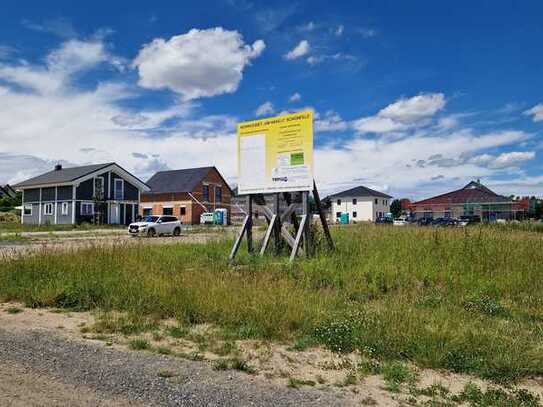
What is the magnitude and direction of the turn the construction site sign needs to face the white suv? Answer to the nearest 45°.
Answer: approximately 135° to its right

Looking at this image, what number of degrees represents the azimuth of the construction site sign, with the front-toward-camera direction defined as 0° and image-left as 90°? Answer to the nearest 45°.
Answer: approximately 45°

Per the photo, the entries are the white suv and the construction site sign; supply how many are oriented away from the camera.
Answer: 0

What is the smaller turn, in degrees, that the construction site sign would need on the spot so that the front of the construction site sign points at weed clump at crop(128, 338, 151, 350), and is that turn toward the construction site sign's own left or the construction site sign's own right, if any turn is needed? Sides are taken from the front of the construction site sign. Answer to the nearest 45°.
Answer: approximately 45° to the construction site sign's own left

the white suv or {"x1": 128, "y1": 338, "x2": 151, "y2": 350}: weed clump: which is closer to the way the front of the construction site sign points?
the weed clump
